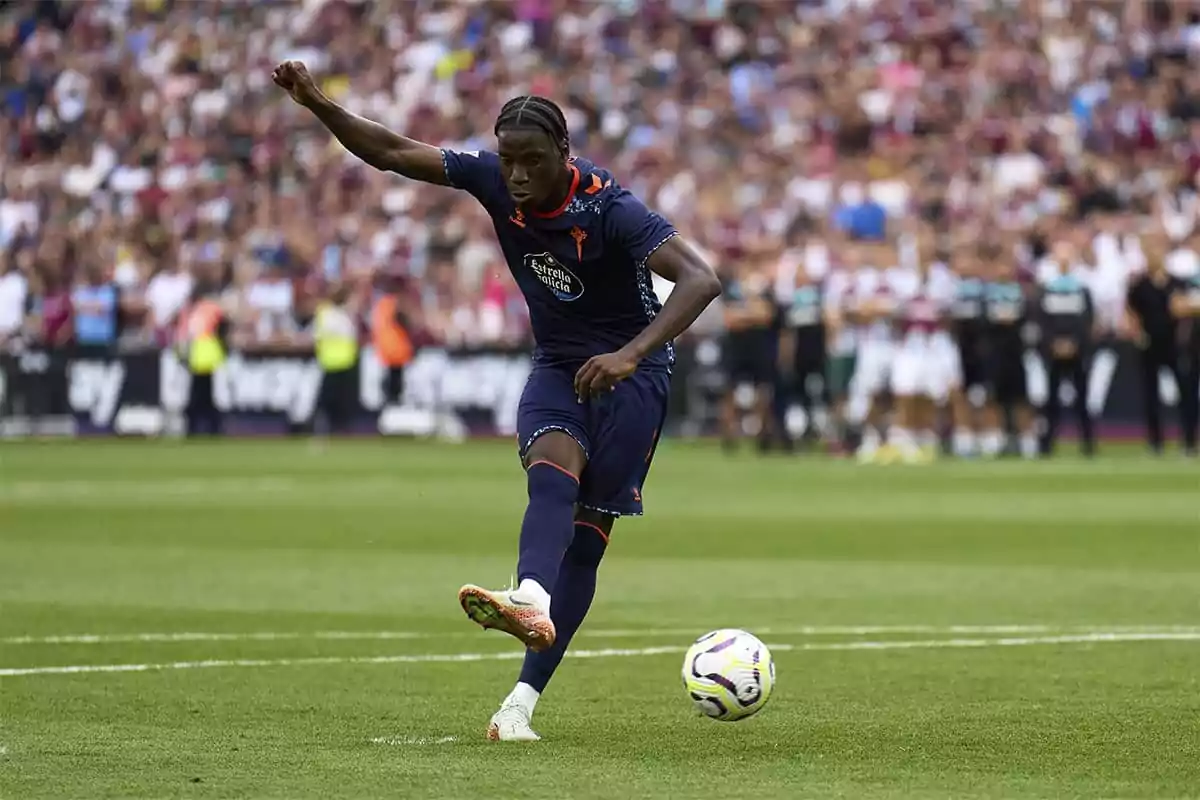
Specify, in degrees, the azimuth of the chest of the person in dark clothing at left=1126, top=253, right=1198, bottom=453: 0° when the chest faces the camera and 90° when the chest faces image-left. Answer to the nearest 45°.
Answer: approximately 0°

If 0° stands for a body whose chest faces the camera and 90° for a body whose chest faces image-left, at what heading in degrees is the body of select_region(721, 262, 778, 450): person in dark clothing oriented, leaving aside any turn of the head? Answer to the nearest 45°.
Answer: approximately 0°

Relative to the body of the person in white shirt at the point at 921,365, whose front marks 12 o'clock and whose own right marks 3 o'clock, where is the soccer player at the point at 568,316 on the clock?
The soccer player is roughly at 12 o'clock from the person in white shirt.

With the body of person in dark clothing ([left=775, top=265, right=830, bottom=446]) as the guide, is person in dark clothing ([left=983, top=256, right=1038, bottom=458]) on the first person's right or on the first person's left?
on the first person's left

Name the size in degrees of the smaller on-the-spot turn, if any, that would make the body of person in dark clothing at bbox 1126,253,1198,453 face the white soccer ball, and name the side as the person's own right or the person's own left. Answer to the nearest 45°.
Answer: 0° — they already face it

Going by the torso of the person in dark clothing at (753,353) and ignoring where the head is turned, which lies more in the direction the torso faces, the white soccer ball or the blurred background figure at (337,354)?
the white soccer ball

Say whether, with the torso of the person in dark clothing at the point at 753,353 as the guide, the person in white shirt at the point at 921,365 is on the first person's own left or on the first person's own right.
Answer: on the first person's own left
